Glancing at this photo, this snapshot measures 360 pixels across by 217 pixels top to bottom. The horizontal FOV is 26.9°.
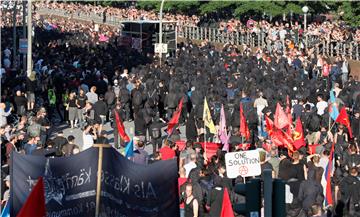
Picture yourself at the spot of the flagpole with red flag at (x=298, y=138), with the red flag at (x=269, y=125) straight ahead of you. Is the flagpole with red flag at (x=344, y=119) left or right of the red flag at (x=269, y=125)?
right

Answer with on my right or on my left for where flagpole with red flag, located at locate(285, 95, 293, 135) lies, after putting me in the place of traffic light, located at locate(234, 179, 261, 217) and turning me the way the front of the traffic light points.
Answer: on my right

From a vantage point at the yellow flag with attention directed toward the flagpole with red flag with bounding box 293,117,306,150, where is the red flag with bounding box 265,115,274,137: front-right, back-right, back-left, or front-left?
front-left

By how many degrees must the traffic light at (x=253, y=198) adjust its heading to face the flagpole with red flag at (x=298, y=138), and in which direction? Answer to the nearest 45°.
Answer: approximately 90° to its right
